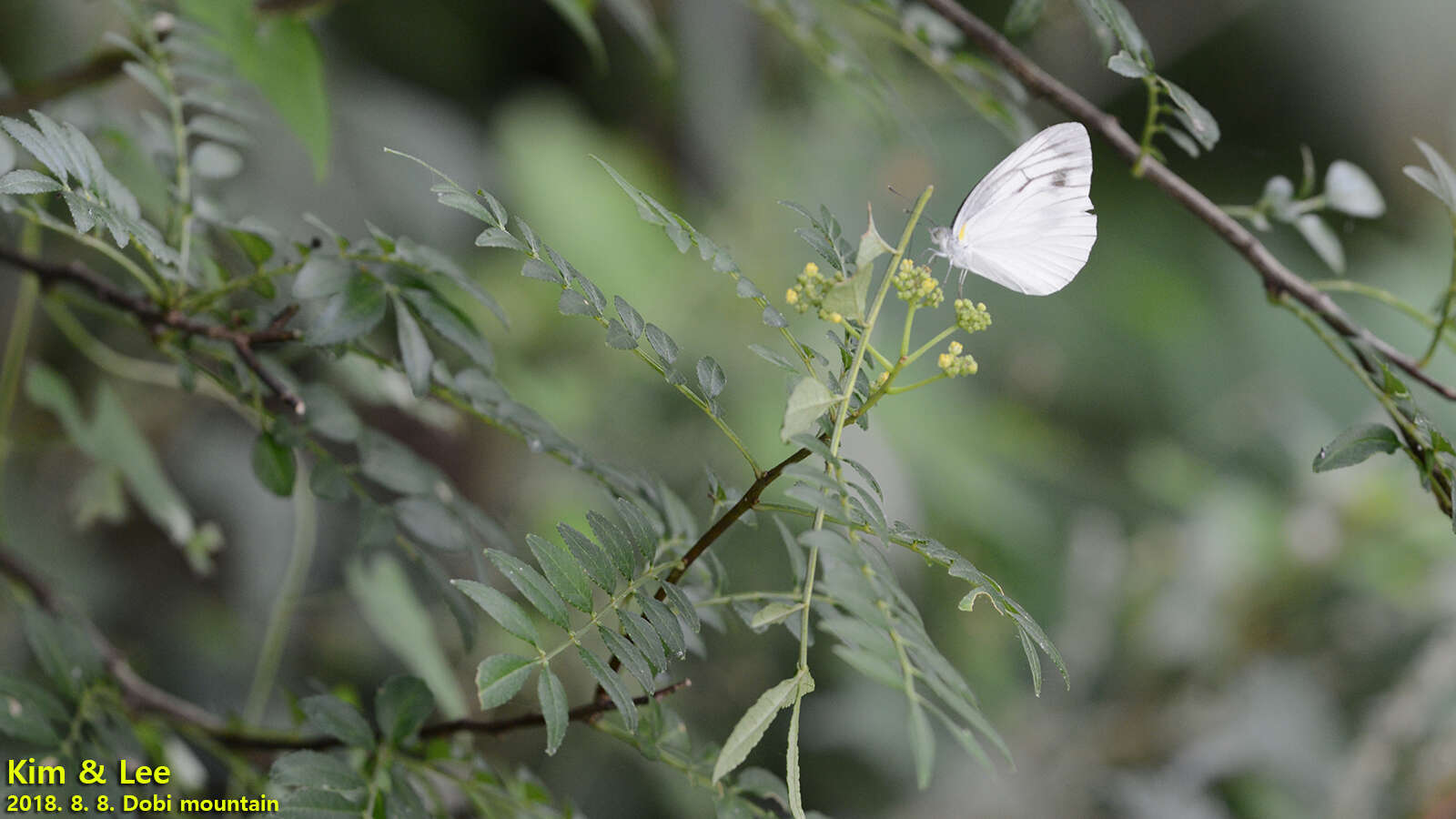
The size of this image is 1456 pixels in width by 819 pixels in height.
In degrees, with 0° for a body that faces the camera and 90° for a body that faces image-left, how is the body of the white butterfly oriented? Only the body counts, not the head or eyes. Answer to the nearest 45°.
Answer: approximately 90°
